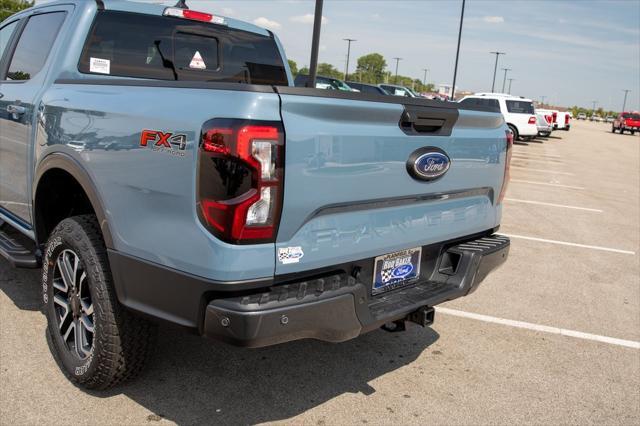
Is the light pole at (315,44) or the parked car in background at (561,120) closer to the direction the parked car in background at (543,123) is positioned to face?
the parked car in background

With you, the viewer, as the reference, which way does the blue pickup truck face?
facing away from the viewer and to the left of the viewer

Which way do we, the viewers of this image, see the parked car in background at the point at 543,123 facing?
facing away from the viewer and to the left of the viewer

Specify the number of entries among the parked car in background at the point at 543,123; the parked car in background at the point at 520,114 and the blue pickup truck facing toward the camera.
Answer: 0

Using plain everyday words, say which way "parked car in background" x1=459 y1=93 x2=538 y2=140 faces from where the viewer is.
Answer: facing away from the viewer and to the left of the viewer

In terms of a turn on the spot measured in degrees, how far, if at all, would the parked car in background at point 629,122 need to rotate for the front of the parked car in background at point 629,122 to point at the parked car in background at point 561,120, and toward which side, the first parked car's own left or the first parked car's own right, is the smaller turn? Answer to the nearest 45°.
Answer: approximately 45° to the first parked car's own left

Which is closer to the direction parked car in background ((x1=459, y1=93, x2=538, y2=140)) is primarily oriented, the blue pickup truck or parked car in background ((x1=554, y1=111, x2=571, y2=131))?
the parked car in background

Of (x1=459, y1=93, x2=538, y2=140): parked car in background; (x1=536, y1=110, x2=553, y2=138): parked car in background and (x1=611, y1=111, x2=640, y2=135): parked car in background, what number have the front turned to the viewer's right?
0

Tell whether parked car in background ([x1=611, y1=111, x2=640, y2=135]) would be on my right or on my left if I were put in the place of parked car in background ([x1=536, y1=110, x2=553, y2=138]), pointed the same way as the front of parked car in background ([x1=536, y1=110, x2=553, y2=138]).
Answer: on my right

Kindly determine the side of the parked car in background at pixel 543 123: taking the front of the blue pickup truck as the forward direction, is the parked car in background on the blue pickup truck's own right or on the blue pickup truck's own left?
on the blue pickup truck's own right

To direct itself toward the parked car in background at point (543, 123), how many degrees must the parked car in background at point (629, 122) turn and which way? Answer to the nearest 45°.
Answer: approximately 45° to its left

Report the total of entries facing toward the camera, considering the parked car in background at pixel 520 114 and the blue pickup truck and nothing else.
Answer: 0

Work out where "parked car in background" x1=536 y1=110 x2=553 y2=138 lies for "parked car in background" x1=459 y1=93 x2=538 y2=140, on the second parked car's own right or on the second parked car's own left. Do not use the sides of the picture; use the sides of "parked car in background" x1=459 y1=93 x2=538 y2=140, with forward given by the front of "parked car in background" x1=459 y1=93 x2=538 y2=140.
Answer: on the second parked car's own right
